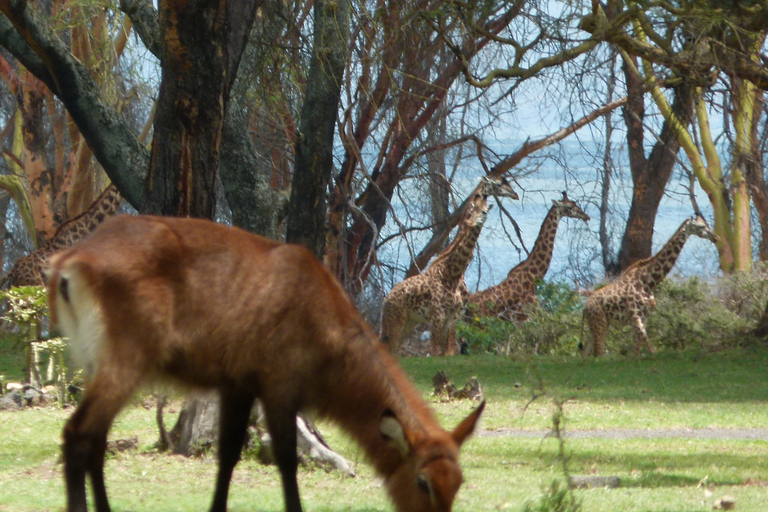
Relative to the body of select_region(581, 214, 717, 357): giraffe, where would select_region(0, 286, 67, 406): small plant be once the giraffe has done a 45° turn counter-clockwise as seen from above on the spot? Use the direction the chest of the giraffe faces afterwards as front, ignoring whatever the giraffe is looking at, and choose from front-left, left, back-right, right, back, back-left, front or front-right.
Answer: back

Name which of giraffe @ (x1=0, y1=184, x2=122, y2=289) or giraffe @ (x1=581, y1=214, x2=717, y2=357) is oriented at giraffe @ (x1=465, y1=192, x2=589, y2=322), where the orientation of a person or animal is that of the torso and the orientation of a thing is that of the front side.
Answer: giraffe @ (x1=0, y1=184, x2=122, y2=289)

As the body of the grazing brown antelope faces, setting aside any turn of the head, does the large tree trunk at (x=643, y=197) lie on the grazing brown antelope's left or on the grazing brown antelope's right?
on the grazing brown antelope's left

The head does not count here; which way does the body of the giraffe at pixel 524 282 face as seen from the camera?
to the viewer's right

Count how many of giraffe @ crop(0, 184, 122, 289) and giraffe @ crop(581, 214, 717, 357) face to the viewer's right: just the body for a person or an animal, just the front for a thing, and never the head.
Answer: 2

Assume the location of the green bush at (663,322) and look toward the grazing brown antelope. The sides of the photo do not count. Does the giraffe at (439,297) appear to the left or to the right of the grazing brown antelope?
right

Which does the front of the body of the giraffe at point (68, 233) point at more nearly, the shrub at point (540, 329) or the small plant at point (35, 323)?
the shrub

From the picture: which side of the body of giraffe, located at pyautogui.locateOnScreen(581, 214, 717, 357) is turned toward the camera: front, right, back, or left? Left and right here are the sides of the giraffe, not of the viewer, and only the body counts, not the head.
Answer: right

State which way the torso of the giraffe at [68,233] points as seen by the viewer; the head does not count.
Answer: to the viewer's right

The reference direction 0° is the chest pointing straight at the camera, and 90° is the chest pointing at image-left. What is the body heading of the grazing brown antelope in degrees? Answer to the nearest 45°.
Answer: approximately 270°

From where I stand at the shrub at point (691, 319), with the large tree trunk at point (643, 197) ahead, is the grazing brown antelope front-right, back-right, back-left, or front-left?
back-left

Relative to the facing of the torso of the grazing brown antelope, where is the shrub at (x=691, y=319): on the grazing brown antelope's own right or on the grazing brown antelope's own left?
on the grazing brown antelope's own left

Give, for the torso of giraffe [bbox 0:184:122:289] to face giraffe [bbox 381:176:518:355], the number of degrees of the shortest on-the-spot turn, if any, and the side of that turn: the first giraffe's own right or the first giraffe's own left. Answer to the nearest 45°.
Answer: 0° — it already faces it

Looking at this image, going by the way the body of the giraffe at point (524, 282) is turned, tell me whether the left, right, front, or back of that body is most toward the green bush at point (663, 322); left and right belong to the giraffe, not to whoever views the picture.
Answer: front

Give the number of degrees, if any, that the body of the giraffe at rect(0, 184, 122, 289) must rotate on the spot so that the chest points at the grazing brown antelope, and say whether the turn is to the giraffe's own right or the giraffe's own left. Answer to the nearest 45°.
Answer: approximately 90° to the giraffe's own right
